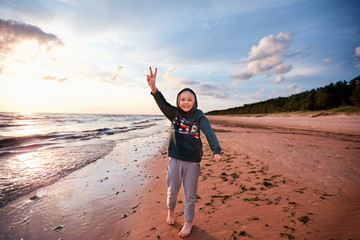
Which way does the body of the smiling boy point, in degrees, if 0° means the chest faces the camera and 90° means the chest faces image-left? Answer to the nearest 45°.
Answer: approximately 0°

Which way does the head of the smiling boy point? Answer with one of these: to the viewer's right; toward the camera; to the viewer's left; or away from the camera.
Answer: toward the camera
